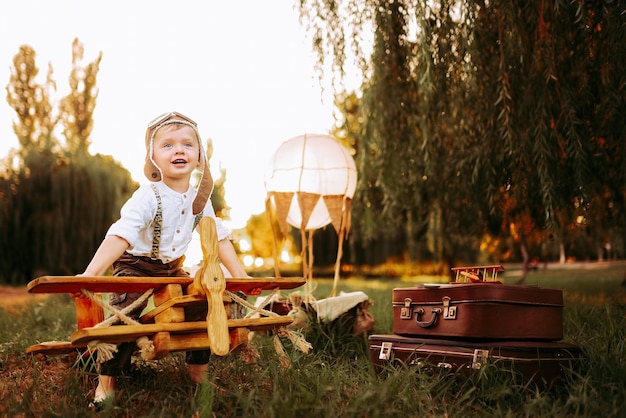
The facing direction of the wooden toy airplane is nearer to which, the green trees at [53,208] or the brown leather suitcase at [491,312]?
the brown leather suitcase

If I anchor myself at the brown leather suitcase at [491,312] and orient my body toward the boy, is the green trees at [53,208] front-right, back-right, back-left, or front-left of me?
front-right

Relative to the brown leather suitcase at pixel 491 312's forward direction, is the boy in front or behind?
in front

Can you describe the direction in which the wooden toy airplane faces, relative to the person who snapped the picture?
facing the viewer and to the right of the viewer

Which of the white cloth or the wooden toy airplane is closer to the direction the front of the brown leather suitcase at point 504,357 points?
the wooden toy airplane

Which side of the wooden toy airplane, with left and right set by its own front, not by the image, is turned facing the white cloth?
left

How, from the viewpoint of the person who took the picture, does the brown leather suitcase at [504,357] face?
facing the viewer and to the left of the viewer

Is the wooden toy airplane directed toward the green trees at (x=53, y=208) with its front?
no

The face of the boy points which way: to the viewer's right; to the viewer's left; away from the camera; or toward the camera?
toward the camera

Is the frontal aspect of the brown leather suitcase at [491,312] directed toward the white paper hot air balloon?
no

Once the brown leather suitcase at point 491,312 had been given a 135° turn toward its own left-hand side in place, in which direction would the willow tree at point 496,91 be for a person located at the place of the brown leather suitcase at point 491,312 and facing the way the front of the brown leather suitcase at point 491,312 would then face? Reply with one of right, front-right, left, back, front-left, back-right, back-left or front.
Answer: left

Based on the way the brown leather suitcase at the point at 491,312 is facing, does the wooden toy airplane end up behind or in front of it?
in front

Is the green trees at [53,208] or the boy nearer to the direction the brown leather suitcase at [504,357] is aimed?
the boy

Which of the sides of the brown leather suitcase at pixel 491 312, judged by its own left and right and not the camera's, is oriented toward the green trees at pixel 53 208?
right

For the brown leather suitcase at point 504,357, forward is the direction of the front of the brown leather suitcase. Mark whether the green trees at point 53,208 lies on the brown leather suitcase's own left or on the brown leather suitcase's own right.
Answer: on the brown leather suitcase's own right

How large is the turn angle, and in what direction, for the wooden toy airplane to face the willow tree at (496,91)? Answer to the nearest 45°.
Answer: approximately 90° to its left
